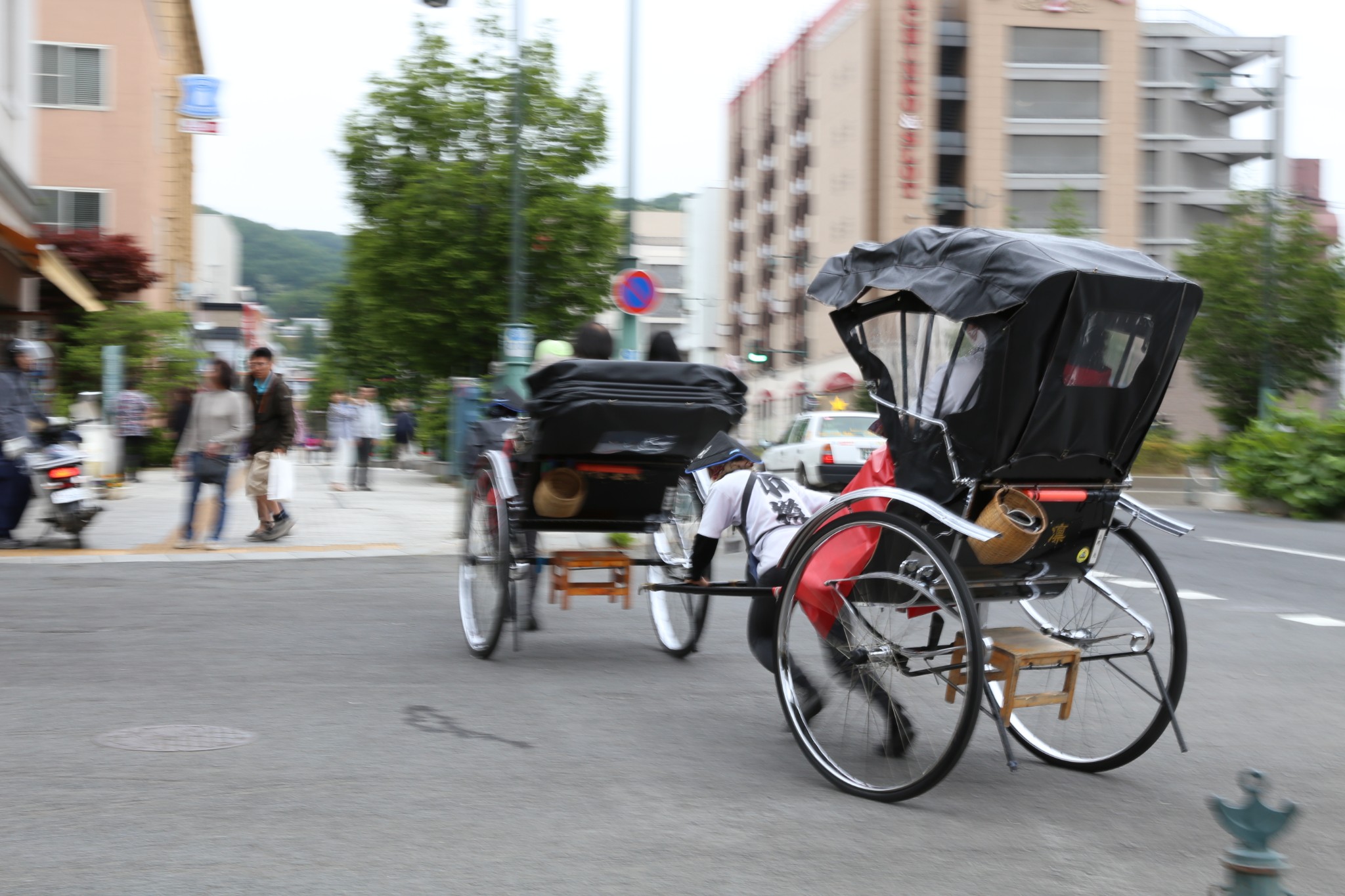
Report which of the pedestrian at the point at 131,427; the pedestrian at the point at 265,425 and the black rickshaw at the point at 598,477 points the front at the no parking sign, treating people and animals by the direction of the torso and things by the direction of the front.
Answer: the black rickshaw

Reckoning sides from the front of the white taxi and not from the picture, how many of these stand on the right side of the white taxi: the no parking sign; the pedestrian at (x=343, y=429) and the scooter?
0

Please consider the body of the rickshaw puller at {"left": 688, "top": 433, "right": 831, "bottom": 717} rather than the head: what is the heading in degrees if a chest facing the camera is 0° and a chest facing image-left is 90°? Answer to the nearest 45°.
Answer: approximately 135°

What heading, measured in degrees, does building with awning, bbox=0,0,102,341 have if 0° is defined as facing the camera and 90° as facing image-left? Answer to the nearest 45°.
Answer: approximately 270°

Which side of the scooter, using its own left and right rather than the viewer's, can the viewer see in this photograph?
back

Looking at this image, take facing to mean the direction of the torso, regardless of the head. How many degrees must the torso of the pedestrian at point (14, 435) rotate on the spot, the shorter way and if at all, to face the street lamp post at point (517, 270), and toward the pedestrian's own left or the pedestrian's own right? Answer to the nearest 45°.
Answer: approximately 45° to the pedestrian's own left

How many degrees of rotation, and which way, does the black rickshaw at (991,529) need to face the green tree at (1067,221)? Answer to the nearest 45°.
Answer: approximately 45° to its right

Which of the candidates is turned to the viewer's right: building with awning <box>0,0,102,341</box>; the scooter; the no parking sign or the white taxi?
the building with awning

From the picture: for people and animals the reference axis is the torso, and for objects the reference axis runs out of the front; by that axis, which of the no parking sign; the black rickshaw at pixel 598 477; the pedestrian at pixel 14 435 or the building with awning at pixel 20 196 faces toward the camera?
the no parking sign

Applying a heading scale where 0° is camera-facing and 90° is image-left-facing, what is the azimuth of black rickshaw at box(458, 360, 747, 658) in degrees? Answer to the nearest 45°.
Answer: approximately 180°

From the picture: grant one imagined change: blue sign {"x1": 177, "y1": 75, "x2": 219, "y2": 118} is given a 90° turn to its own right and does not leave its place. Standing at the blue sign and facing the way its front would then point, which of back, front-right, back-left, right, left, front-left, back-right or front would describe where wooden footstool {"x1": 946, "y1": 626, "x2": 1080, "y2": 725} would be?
left

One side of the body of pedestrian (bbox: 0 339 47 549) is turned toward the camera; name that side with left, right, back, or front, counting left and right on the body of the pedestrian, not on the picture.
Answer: right

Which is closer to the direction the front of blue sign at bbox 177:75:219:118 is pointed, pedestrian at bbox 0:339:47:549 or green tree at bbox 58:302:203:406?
the pedestrian

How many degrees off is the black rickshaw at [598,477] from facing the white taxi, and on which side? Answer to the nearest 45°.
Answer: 0° — it already faces it

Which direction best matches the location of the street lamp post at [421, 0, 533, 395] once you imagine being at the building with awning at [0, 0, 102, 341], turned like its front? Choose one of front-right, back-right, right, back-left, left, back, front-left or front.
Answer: front

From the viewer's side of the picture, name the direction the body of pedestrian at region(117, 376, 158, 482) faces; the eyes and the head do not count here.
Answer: away from the camera

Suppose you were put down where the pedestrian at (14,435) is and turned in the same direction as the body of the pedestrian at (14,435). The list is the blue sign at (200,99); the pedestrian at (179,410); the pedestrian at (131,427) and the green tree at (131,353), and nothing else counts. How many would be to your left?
4

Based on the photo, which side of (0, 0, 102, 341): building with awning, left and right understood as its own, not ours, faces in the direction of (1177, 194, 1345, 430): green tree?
front
